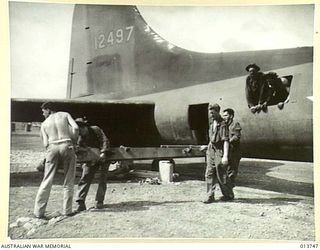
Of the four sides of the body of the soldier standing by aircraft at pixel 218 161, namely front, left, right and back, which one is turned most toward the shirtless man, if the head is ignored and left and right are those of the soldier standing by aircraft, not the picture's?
front

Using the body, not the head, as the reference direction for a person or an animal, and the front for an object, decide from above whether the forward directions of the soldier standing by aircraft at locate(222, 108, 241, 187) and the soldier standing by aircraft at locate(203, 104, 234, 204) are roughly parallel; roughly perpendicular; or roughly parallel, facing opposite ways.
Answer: roughly parallel

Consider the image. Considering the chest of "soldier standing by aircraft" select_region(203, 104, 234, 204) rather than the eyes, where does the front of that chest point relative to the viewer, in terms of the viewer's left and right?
facing the viewer and to the left of the viewer

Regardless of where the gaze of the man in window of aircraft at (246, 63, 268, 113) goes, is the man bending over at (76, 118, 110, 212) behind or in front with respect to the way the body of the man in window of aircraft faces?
in front

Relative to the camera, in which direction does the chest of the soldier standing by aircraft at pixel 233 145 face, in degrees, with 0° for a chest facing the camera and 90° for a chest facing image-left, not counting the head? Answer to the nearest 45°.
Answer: approximately 45°

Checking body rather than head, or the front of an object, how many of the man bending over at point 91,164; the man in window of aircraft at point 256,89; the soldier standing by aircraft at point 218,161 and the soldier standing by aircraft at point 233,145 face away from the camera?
0
